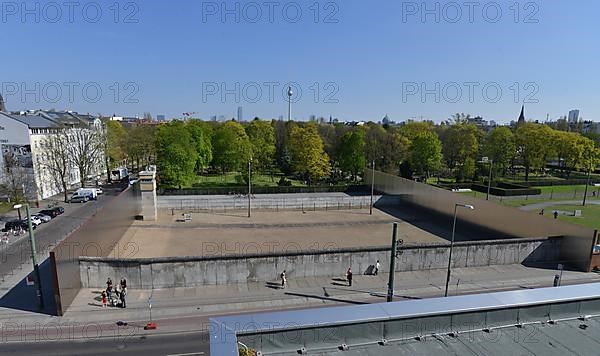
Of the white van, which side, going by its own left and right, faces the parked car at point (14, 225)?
front

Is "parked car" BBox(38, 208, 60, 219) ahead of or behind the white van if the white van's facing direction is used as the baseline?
ahead

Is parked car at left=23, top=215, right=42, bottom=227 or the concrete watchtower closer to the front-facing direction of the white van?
the parked car

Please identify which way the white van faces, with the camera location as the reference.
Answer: facing the viewer and to the left of the viewer

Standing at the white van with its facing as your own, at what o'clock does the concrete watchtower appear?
The concrete watchtower is roughly at 8 o'clock from the white van.

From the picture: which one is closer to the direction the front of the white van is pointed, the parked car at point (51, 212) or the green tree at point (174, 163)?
the parked car

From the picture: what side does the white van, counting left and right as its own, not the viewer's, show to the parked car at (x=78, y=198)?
front

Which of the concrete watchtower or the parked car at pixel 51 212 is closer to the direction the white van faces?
the parked car

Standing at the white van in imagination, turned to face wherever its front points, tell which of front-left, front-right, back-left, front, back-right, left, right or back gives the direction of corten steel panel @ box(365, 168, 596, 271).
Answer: left

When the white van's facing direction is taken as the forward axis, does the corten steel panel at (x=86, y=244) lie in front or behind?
in front
